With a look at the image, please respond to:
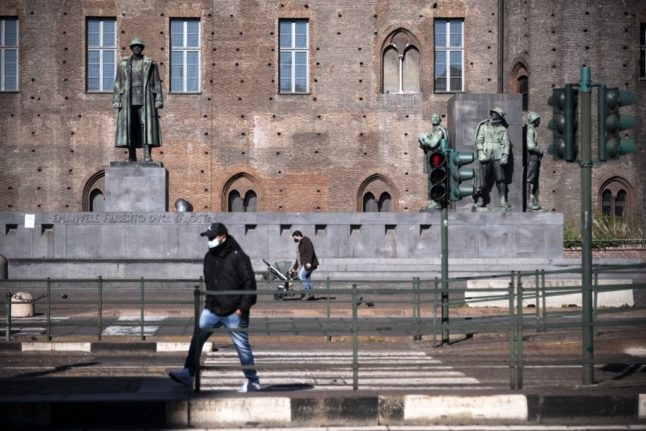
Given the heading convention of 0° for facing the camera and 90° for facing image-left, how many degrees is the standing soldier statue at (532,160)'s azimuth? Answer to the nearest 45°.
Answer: approximately 270°

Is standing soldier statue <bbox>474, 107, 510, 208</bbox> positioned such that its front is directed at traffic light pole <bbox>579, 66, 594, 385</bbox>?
yes

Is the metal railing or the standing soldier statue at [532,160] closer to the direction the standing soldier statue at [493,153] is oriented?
the metal railing

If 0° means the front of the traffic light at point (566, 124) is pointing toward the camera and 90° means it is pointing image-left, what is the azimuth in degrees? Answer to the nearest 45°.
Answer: approximately 135°

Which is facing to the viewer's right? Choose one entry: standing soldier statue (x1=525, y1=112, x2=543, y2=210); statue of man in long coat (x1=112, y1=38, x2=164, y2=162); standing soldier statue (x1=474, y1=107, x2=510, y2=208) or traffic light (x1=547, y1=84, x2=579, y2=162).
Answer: standing soldier statue (x1=525, y1=112, x2=543, y2=210)

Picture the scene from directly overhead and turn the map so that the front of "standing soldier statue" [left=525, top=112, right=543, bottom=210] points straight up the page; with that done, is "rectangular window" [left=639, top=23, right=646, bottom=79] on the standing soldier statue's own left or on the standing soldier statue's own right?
on the standing soldier statue's own left

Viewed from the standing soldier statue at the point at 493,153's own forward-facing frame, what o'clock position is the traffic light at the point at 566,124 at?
The traffic light is roughly at 12 o'clock from the standing soldier statue.

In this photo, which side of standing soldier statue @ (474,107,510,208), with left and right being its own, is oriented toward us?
front

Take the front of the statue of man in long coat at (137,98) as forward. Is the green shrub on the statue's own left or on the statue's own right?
on the statue's own left

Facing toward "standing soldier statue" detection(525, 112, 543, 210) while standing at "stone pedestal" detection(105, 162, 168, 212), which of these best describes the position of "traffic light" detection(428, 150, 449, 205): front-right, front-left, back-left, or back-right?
front-right

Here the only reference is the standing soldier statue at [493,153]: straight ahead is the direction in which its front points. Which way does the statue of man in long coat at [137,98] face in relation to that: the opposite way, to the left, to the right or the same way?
the same way
